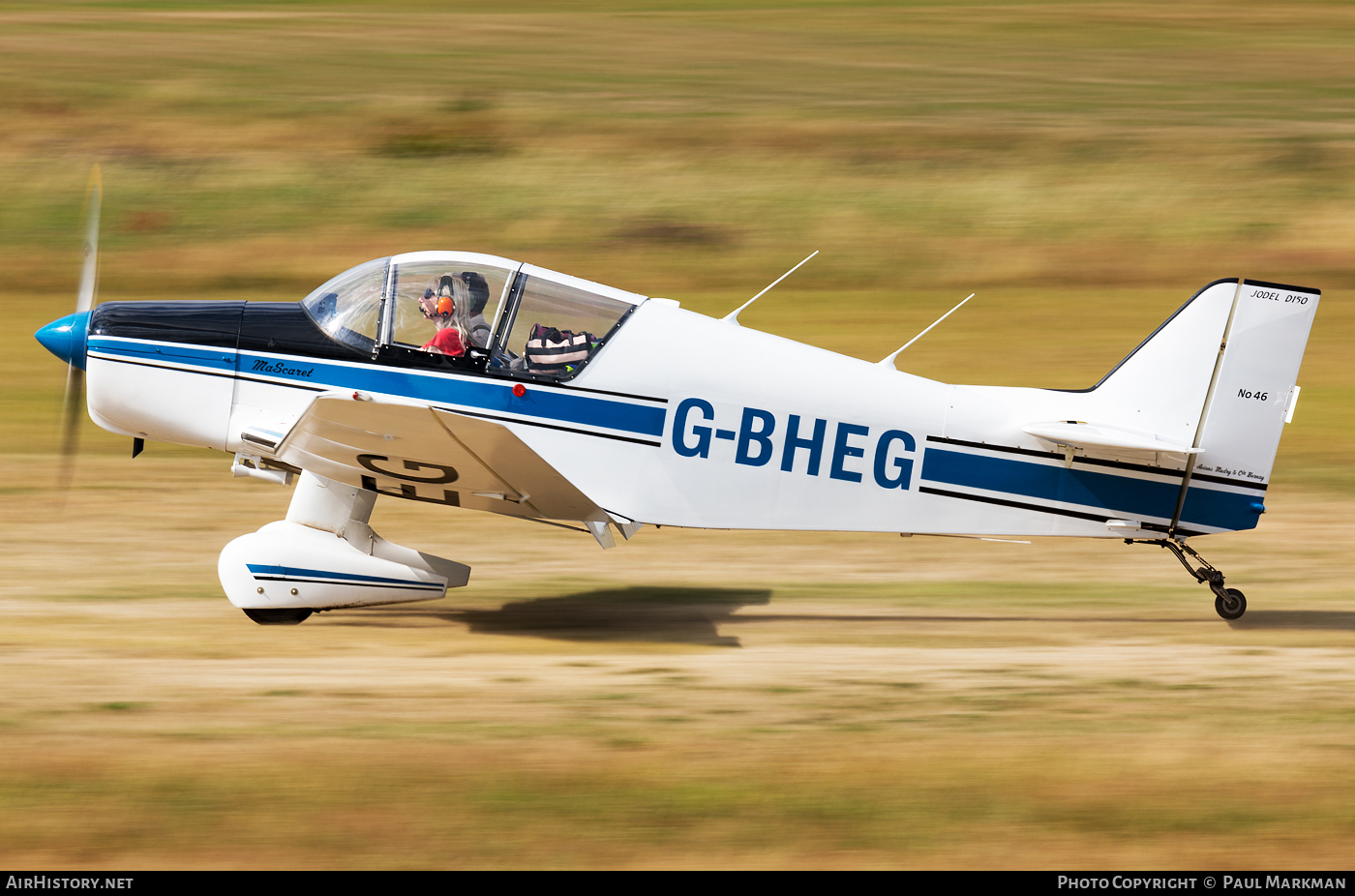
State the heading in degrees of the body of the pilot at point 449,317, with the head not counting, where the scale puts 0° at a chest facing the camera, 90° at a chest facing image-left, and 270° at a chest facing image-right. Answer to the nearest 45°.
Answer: approximately 90°

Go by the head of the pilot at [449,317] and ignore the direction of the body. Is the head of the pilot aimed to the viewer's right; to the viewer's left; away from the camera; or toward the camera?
to the viewer's left

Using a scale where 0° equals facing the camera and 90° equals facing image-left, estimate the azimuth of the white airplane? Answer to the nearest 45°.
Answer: approximately 90°
